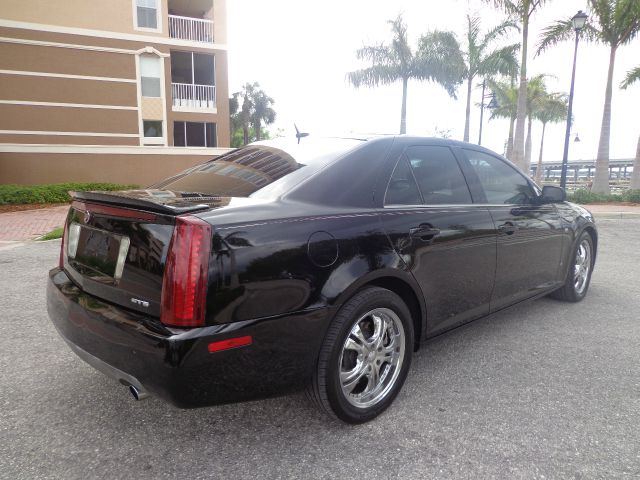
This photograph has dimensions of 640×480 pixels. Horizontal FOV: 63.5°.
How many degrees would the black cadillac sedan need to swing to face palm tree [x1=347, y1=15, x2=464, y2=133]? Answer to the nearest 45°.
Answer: approximately 45° to its left

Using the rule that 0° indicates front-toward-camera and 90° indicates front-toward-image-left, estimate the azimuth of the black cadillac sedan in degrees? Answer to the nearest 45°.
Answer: approximately 225°

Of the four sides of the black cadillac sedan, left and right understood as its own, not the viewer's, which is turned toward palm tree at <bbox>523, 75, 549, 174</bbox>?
front

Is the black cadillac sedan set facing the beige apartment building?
no

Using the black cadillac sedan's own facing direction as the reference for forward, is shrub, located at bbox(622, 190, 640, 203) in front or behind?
in front

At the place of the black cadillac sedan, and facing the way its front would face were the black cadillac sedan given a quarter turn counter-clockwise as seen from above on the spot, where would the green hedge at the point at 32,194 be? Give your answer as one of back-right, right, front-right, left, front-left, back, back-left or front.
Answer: front

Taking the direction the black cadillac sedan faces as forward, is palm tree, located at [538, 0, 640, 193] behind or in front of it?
in front

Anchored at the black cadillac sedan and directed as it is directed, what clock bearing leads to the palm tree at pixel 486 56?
The palm tree is roughly at 11 o'clock from the black cadillac sedan.

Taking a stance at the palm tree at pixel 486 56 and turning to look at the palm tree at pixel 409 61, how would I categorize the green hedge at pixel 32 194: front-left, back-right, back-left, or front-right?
front-left

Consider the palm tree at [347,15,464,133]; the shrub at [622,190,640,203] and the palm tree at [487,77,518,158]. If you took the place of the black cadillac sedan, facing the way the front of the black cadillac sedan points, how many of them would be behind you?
0

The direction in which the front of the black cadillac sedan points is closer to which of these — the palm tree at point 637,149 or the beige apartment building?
the palm tree

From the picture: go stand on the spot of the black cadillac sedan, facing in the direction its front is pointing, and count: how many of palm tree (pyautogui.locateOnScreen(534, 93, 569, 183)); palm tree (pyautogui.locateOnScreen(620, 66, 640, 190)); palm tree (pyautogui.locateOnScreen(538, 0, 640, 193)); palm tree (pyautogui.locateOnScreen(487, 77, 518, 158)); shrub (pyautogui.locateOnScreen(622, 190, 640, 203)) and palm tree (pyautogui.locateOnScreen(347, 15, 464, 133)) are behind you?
0

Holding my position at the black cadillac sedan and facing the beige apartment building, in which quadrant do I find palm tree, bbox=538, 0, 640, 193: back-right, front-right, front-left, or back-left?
front-right

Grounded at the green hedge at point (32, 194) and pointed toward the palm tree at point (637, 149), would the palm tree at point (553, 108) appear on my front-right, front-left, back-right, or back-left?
front-left

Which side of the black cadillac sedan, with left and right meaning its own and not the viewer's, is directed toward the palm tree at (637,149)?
front

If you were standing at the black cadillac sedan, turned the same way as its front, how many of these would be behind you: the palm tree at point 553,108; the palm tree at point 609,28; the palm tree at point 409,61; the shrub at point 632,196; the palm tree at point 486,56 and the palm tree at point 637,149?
0

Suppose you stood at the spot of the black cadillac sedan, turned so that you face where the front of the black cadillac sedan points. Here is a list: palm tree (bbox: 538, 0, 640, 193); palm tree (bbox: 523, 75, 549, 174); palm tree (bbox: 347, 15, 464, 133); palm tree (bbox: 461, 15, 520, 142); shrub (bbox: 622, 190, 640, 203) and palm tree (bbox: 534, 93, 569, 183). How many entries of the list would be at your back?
0
